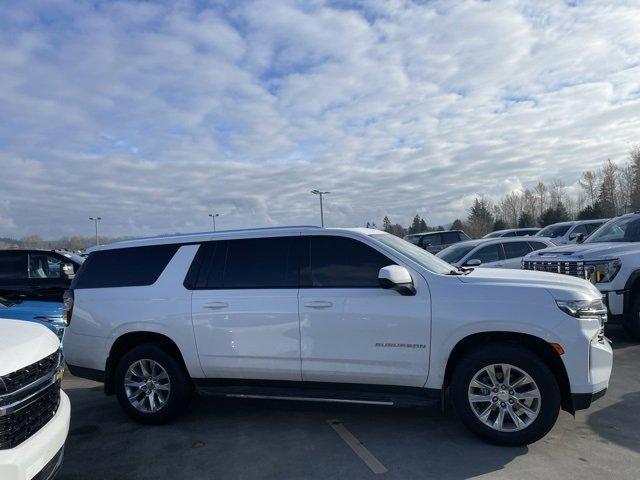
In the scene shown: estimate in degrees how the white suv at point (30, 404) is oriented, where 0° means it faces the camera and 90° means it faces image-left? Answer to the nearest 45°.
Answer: approximately 315°

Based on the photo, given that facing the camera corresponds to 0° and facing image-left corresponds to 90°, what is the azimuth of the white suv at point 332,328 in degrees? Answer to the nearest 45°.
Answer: approximately 270°

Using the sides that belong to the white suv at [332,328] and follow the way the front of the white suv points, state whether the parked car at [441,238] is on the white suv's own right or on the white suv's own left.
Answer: on the white suv's own left

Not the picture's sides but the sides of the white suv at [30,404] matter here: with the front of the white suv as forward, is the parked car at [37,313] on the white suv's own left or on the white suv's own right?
on the white suv's own left

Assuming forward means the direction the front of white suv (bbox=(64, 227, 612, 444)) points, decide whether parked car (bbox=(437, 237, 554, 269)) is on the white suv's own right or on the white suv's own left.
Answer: on the white suv's own left

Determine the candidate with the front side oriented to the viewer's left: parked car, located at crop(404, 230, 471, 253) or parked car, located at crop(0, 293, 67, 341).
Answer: parked car, located at crop(404, 230, 471, 253)

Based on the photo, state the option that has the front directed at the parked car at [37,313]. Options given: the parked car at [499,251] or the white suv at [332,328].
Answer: the parked car at [499,251]

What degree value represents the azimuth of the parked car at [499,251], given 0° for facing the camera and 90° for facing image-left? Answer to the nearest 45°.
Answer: approximately 45°

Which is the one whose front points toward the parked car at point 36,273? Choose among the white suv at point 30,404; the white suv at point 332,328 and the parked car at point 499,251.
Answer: the parked car at point 499,251

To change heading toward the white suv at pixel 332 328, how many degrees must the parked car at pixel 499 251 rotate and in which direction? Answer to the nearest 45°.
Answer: approximately 45° to its left

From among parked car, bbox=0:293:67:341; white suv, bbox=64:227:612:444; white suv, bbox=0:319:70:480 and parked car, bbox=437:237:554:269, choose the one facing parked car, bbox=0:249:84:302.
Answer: parked car, bbox=437:237:554:269

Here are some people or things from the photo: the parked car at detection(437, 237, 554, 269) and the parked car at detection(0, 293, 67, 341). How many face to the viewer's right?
1

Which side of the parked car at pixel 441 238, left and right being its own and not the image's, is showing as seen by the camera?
left
